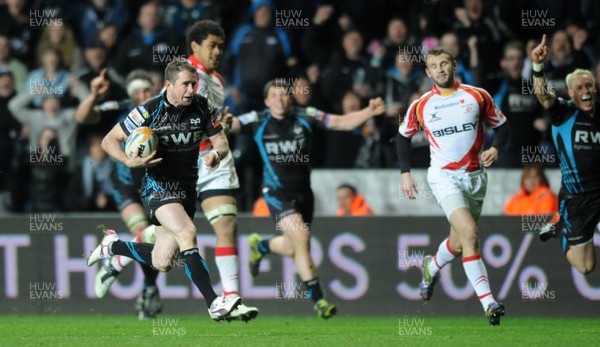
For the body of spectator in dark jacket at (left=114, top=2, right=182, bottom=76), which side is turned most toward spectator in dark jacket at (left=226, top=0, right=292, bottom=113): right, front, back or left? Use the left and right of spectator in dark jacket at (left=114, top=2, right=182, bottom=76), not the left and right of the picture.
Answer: left

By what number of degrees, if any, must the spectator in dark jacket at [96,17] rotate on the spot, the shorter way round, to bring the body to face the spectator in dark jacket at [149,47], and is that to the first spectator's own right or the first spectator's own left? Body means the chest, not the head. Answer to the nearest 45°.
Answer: approximately 45° to the first spectator's own left

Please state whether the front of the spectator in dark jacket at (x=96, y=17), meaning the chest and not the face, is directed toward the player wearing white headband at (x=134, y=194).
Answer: yes

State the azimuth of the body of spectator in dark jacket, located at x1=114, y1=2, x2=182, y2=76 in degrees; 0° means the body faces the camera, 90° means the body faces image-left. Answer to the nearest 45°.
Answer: approximately 0°

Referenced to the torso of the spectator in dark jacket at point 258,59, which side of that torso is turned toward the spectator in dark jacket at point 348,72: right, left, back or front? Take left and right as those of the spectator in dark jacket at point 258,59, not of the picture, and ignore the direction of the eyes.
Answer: left

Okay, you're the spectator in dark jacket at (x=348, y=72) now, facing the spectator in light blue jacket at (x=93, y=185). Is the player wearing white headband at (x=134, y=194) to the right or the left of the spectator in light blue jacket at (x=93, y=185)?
left
